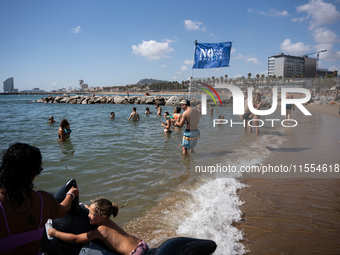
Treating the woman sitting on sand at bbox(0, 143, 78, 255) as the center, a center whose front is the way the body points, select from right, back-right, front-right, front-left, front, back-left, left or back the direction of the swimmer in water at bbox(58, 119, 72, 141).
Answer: front-left

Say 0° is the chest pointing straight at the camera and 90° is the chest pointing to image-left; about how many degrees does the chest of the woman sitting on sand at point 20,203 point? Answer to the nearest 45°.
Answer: approximately 225°

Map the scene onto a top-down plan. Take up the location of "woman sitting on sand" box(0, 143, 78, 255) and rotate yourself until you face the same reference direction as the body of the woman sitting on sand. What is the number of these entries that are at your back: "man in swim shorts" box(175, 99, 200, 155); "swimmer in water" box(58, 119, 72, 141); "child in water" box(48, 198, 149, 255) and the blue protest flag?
0

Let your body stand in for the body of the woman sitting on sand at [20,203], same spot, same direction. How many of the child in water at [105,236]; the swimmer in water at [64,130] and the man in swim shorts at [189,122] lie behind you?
0

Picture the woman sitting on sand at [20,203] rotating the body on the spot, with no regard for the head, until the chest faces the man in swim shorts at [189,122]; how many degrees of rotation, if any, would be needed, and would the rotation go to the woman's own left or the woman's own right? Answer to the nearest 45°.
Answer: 0° — they already face them

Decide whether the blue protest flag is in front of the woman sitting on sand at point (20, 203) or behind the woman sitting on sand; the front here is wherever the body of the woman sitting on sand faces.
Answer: in front

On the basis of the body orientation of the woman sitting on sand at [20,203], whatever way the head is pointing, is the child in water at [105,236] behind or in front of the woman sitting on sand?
in front

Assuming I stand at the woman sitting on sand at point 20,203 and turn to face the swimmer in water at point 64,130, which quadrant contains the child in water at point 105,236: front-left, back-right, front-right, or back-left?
front-right

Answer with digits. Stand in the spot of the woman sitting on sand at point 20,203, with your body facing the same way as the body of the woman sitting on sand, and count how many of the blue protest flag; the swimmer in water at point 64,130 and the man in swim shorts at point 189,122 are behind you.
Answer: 0

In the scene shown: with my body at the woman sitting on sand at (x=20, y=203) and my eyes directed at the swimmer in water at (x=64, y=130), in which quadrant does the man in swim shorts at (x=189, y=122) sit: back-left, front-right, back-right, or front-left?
front-right

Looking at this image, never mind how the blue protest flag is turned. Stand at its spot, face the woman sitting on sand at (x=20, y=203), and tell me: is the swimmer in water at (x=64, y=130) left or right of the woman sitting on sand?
right
